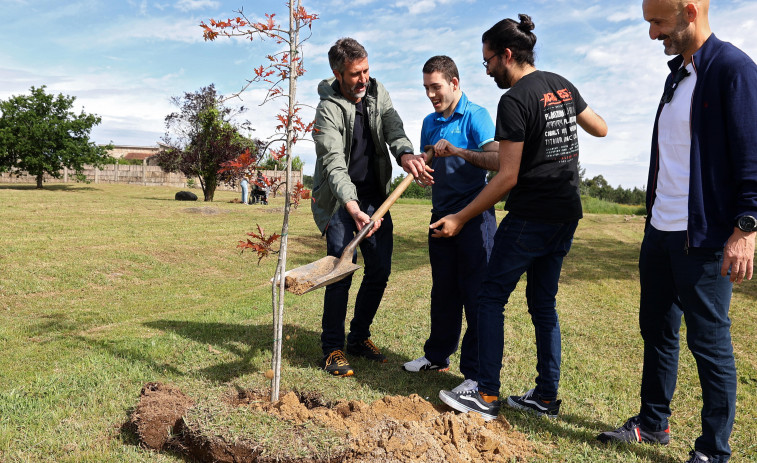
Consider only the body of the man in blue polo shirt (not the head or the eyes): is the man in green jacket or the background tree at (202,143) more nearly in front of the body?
the man in green jacket

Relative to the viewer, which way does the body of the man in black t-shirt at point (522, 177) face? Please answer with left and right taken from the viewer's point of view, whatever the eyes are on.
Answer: facing away from the viewer and to the left of the viewer

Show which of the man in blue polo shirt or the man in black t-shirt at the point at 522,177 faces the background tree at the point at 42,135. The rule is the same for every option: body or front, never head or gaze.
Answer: the man in black t-shirt

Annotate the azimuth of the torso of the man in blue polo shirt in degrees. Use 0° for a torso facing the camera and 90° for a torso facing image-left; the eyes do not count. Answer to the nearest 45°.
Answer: approximately 45°

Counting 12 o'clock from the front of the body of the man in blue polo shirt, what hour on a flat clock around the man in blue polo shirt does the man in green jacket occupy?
The man in green jacket is roughly at 2 o'clock from the man in blue polo shirt.

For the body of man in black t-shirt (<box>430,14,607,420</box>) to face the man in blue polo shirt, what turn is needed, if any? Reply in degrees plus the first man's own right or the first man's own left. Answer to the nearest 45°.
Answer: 0° — they already face them

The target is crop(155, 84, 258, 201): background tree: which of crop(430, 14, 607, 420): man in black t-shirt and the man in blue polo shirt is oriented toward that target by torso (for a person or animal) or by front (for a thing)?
the man in black t-shirt

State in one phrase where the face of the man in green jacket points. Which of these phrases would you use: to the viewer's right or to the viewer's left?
to the viewer's right

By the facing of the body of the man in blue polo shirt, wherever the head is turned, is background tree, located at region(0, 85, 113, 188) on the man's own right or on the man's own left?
on the man's own right

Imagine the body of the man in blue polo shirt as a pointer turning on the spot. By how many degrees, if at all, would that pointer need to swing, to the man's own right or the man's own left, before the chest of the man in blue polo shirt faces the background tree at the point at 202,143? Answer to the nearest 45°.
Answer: approximately 90° to the man's own right

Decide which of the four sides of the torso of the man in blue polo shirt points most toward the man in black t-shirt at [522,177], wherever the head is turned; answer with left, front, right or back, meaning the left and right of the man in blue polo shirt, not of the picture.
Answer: left

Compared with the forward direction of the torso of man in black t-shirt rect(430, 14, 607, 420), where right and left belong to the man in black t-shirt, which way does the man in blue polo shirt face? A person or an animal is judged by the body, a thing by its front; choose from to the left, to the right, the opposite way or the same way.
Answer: to the left
